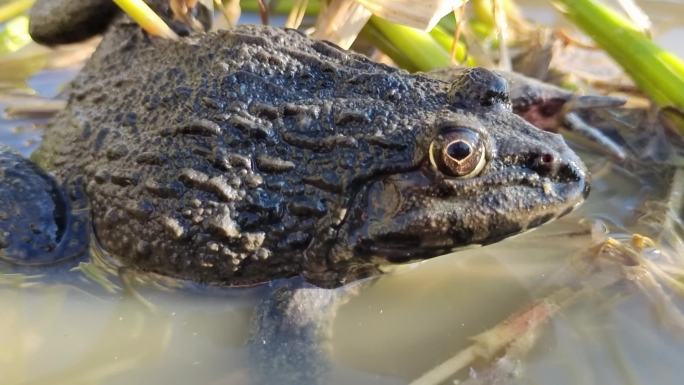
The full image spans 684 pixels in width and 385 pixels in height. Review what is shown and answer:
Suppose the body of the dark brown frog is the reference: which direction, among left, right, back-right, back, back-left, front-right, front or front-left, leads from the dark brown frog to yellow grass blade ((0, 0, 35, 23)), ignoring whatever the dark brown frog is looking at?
back-left

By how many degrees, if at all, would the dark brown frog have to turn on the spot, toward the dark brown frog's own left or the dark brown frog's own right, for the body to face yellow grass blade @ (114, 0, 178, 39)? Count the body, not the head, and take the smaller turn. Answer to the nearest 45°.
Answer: approximately 135° to the dark brown frog's own left

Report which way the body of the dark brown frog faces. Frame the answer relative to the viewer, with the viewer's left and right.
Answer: facing to the right of the viewer
